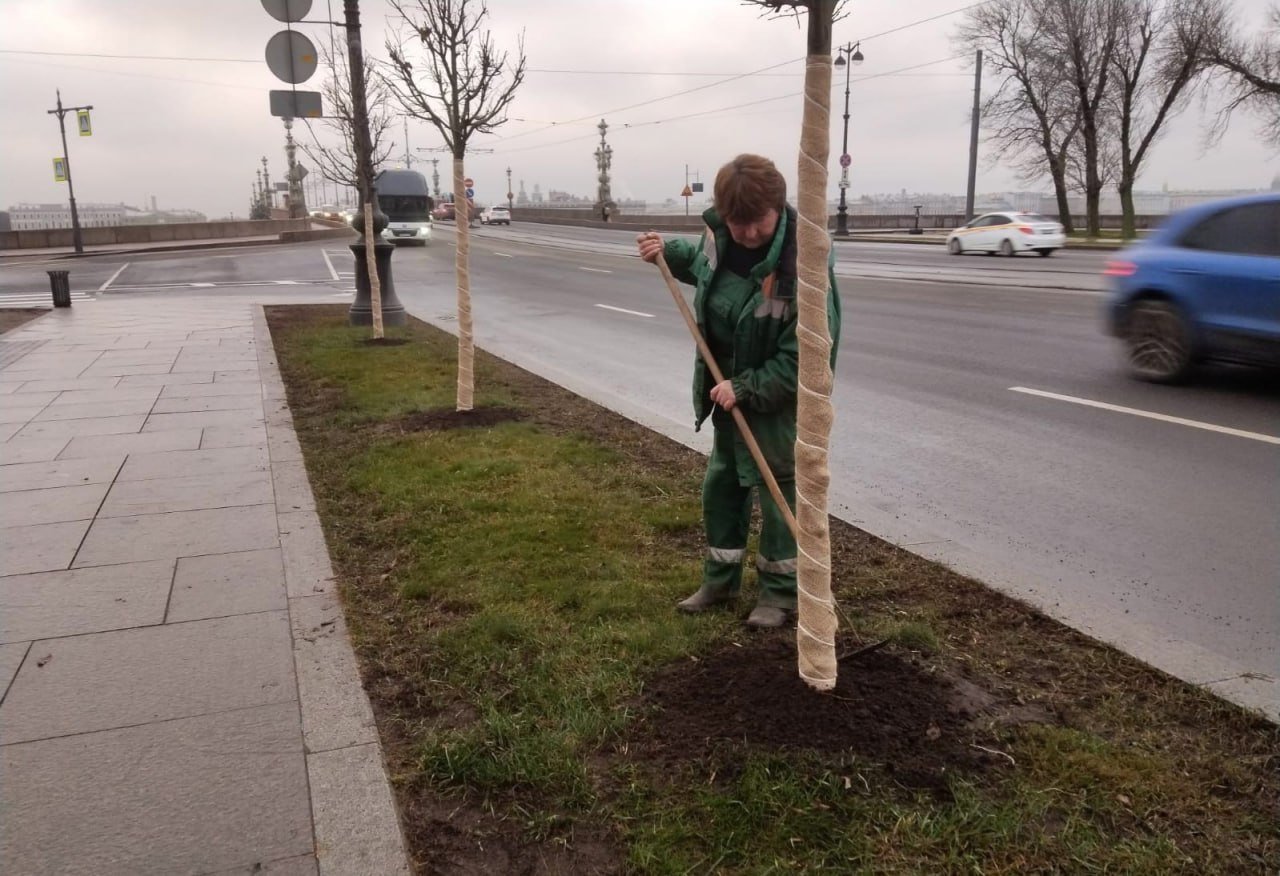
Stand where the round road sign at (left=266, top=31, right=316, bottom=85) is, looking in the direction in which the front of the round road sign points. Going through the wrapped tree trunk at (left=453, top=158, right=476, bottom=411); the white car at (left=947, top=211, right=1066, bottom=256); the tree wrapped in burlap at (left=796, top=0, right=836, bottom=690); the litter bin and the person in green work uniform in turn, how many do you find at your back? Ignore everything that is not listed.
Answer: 3

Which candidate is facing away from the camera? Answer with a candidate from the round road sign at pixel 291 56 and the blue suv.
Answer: the round road sign

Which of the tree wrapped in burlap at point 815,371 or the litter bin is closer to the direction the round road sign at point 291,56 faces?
the litter bin

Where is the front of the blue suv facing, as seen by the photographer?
facing the viewer and to the right of the viewer

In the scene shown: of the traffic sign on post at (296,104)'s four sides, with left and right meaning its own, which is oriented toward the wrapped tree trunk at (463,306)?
back

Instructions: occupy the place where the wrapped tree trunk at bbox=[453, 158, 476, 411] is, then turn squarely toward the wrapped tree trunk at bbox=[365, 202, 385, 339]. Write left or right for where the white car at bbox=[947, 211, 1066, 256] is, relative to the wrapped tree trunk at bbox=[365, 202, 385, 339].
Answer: right

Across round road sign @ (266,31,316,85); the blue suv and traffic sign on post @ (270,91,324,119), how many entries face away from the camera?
2

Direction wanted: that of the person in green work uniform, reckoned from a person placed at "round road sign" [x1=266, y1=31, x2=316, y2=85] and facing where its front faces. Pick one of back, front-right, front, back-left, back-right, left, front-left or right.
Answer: back

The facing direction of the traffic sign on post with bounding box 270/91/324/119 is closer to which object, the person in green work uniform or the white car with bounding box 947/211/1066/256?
the white car

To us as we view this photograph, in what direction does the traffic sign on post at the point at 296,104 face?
facing away from the viewer

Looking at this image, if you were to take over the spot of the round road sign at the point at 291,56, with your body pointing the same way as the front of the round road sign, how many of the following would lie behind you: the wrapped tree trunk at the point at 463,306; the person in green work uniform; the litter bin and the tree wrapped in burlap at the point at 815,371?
3

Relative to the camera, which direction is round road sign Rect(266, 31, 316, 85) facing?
away from the camera

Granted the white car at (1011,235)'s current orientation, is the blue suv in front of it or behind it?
behind
